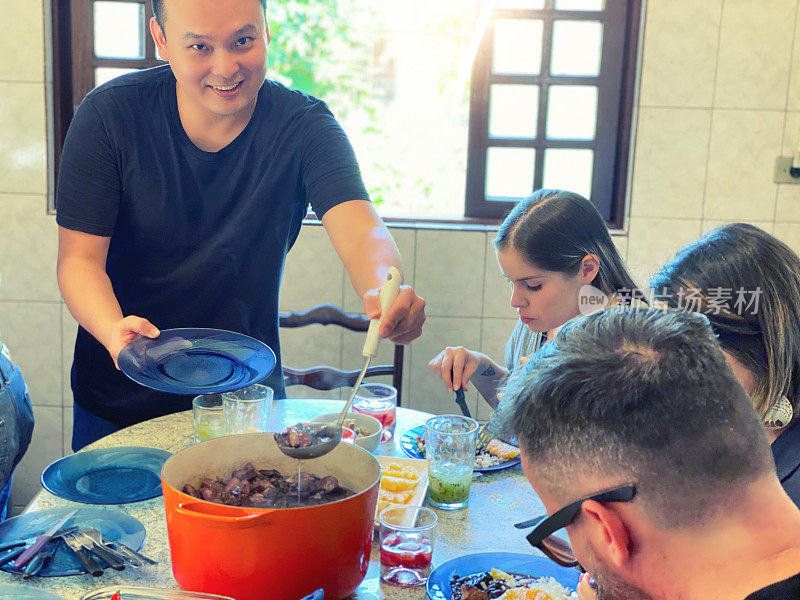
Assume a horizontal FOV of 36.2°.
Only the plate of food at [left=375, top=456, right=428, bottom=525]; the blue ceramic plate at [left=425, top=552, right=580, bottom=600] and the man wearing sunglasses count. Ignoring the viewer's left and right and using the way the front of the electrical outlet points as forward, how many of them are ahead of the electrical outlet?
3

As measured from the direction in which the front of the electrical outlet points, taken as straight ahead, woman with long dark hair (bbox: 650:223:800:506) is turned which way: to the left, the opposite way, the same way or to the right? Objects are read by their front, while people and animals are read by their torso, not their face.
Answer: to the right

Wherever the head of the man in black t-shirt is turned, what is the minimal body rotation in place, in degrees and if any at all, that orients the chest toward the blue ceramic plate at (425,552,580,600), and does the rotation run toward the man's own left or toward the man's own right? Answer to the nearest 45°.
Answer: approximately 45° to the man's own left

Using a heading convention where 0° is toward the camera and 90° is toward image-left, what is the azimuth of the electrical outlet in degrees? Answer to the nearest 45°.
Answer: approximately 0°

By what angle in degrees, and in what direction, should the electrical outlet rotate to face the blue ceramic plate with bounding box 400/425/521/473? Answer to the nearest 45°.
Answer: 0° — it already faces it

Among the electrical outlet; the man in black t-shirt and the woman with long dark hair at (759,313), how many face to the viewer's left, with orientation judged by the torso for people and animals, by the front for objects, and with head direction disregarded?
1

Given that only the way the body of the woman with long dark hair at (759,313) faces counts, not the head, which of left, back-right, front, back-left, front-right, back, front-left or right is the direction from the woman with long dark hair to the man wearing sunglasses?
left

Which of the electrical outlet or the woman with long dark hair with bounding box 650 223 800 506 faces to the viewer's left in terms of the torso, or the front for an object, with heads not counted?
the woman with long dark hair

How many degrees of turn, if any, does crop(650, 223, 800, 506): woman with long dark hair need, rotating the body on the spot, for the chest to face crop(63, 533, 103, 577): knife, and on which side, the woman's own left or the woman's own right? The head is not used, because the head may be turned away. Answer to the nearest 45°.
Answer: approximately 45° to the woman's own left

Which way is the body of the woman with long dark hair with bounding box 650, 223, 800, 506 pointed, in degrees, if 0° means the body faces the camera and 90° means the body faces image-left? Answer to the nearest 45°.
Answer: approximately 90°
